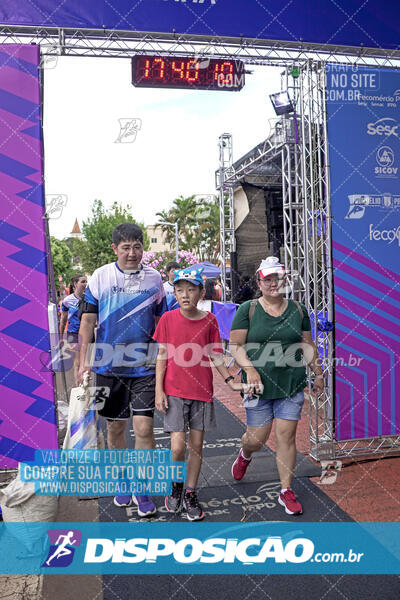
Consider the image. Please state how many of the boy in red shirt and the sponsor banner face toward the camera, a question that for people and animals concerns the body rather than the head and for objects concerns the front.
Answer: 2

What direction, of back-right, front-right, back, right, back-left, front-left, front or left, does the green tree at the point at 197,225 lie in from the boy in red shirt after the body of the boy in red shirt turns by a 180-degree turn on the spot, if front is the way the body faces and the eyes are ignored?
front

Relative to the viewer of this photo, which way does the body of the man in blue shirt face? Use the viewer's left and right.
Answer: facing the viewer

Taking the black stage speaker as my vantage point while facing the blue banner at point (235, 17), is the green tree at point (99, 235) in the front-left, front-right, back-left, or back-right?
back-right

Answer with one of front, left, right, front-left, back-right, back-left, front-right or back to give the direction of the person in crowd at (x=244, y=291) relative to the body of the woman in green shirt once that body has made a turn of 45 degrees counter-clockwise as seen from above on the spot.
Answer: back-left

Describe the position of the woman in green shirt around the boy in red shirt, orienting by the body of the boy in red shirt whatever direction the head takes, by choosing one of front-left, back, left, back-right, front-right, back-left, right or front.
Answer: left

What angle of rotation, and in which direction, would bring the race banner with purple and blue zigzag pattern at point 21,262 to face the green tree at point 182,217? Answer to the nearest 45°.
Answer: approximately 180°

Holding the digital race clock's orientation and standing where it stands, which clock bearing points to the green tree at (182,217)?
The green tree is roughly at 6 o'clock from the digital race clock.

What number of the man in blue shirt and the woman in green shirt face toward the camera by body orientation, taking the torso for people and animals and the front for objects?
2

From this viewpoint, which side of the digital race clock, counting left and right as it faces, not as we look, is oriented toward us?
front

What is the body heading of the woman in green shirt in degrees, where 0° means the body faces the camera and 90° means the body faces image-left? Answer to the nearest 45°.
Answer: approximately 0°

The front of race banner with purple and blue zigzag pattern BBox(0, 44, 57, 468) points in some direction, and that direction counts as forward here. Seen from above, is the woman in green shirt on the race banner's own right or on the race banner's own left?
on the race banner's own left
